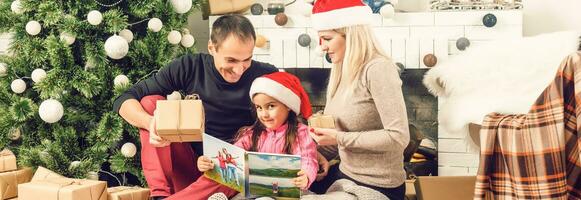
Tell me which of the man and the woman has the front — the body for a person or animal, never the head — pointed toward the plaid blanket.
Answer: the man

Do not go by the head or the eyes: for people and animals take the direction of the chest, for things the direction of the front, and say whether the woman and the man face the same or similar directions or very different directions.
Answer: very different directions

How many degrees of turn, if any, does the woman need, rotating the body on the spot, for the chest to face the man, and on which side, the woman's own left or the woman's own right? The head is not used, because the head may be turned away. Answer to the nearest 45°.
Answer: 0° — they already face them

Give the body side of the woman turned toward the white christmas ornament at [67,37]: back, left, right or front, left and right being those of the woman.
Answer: front

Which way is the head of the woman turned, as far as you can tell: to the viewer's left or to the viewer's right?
to the viewer's left

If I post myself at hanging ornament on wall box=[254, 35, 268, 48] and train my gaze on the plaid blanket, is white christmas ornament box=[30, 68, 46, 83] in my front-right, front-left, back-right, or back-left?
back-right

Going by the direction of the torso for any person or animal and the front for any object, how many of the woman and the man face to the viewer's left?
1

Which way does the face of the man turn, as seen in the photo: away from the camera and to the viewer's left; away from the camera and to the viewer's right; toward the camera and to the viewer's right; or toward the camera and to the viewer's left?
toward the camera and to the viewer's right

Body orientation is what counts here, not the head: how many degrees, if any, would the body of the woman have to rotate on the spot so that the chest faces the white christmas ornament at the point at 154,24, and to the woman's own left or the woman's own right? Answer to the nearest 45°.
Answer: approximately 45° to the woman's own right

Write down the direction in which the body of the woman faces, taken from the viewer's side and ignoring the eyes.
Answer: to the viewer's left

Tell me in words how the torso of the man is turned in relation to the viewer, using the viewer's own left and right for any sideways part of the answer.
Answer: facing the viewer and to the right of the viewer

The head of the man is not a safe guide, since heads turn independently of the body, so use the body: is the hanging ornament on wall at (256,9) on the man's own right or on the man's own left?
on the man's own left

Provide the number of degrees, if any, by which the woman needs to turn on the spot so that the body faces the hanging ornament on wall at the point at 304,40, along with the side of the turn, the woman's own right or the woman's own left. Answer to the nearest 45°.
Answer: approximately 90° to the woman's own right
